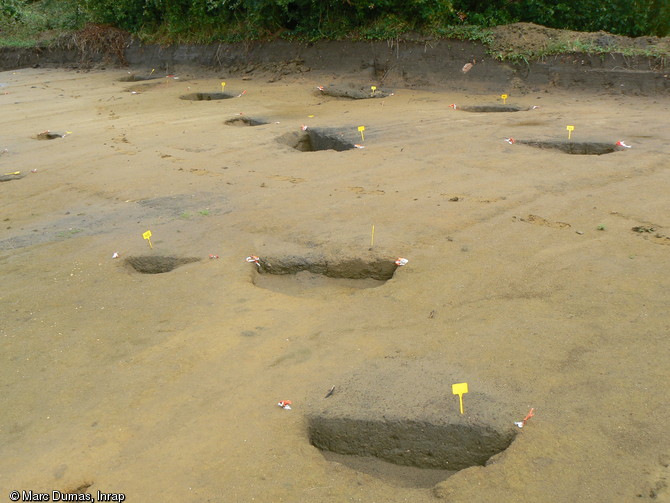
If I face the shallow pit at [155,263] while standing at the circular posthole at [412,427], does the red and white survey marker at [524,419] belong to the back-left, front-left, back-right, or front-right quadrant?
back-right

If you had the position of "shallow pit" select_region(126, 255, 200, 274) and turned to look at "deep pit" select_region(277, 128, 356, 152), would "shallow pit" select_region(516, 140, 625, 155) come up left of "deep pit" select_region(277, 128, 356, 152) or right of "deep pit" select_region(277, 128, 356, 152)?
right

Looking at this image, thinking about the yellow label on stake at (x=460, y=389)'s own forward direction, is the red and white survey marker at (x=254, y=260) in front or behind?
behind

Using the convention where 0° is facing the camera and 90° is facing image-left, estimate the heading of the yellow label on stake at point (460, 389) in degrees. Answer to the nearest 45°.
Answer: approximately 0°

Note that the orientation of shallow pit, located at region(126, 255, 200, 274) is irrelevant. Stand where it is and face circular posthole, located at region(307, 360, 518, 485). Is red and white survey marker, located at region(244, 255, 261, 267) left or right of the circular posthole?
left

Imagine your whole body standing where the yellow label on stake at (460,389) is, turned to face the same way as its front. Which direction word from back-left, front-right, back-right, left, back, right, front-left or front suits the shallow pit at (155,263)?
back-right

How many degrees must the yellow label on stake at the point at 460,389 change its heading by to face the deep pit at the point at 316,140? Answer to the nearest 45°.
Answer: approximately 180°

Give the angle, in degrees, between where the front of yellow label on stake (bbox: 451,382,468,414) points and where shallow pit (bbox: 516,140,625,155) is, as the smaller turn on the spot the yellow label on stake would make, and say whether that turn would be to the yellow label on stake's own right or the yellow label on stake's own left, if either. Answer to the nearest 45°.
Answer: approximately 180°
